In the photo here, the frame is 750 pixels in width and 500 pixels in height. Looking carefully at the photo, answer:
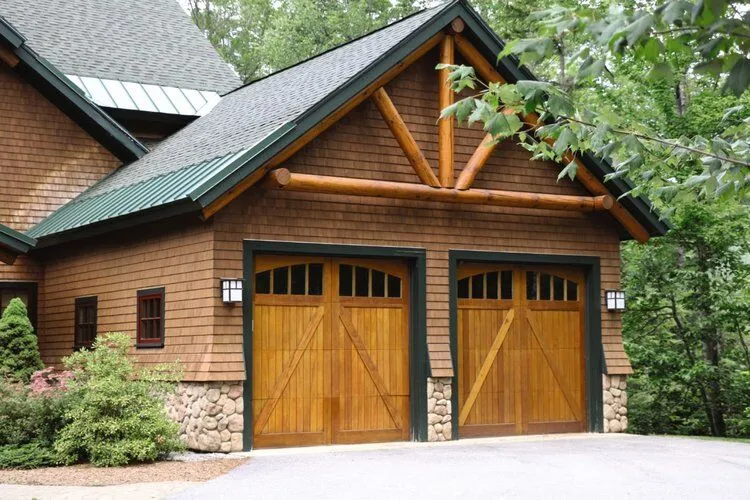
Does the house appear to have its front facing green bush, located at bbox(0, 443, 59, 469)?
no

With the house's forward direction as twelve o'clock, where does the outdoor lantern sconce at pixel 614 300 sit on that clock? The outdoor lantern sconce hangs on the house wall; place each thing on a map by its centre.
The outdoor lantern sconce is roughly at 10 o'clock from the house.

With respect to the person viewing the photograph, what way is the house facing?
facing the viewer and to the right of the viewer

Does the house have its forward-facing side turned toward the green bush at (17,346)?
no

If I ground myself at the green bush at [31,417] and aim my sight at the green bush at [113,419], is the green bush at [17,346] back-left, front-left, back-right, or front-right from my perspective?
back-left

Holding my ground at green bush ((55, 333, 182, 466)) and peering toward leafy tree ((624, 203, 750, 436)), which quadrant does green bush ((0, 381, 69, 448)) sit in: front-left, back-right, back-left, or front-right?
back-left

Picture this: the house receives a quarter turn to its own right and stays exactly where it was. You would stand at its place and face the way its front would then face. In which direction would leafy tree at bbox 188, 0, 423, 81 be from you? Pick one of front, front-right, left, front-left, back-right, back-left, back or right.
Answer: back-right

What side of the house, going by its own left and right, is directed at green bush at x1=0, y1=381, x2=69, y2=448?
right

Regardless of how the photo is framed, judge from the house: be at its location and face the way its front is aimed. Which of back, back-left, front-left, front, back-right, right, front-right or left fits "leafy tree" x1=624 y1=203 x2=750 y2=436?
left

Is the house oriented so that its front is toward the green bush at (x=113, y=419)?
no
